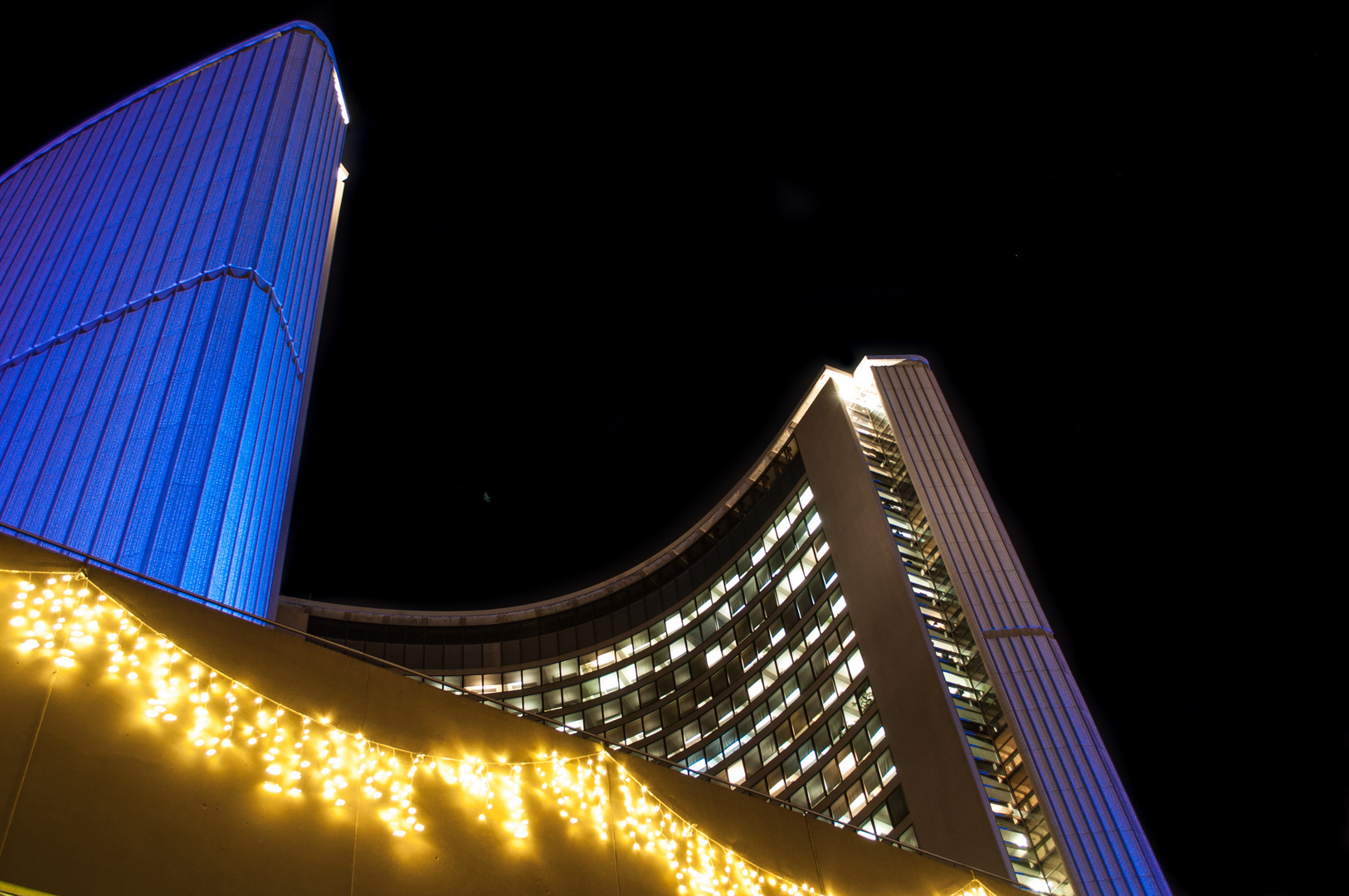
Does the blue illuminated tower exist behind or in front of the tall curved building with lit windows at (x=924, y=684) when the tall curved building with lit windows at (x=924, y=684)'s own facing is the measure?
in front

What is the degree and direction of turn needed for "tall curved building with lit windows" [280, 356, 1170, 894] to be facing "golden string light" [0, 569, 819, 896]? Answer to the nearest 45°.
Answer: approximately 45° to its left

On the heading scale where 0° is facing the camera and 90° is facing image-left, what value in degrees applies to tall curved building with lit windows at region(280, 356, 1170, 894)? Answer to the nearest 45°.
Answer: approximately 45°
